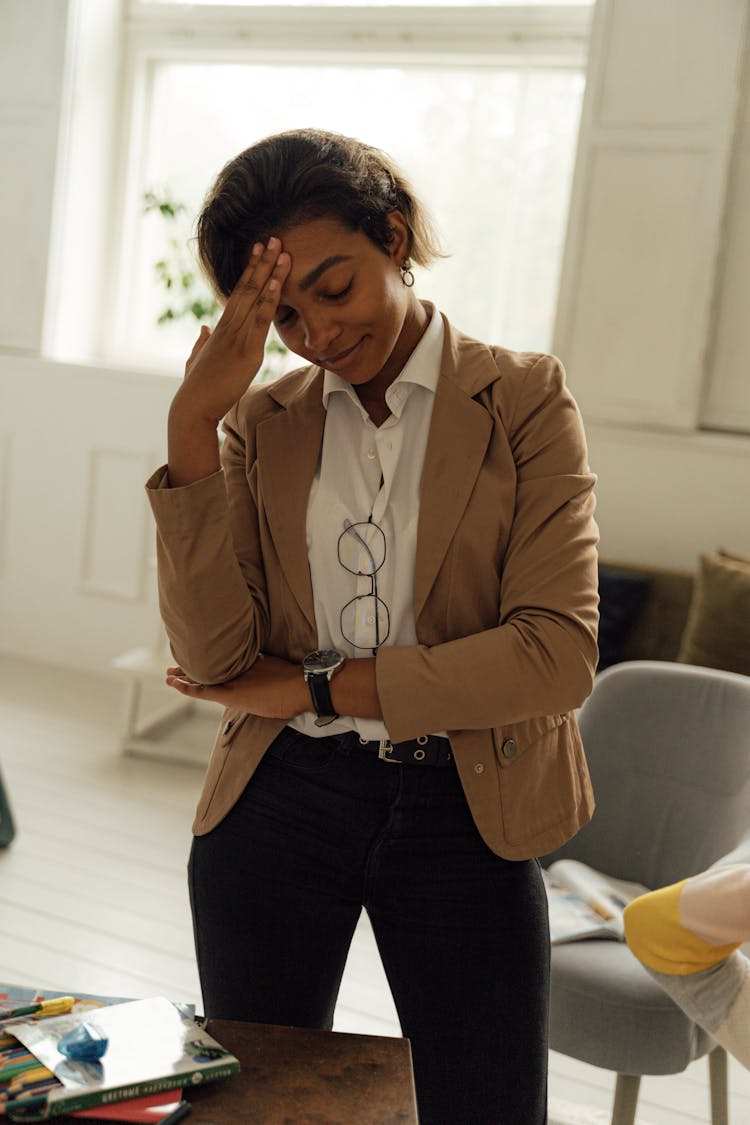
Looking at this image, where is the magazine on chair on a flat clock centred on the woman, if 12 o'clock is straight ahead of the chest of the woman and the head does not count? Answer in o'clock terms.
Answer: The magazine on chair is roughly at 7 o'clock from the woman.

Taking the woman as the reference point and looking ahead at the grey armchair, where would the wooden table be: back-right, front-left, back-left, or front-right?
back-right

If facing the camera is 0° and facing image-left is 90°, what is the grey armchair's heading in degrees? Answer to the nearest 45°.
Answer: approximately 45°

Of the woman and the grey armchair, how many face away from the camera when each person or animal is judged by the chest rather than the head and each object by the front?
0

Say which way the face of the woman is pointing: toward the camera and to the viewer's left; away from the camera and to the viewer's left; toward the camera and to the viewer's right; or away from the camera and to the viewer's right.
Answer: toward the camera and to the viewer's left

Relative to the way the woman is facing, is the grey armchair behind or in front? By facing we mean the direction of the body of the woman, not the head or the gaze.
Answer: behind

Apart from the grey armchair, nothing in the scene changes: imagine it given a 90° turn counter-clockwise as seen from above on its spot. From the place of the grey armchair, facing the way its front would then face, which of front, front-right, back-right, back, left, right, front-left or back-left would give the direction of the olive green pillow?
back-left
